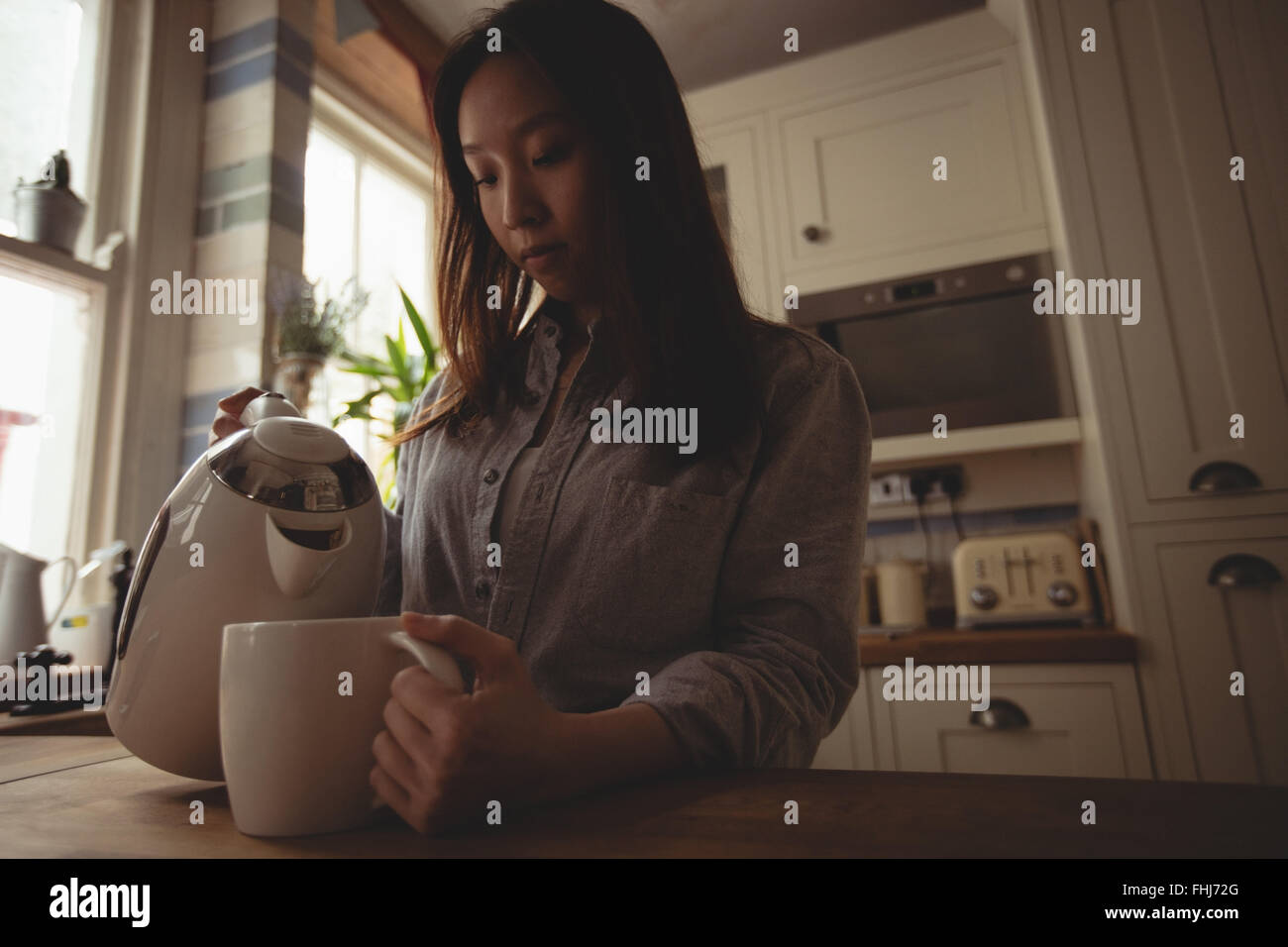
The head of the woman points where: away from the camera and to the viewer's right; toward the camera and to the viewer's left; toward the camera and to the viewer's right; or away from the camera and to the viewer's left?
toward the camera and to the viewer's left

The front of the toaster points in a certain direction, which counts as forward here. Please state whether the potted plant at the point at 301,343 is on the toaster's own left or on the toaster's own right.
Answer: on the toaster's own right

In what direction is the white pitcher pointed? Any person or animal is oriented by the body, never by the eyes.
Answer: to the viewer's left

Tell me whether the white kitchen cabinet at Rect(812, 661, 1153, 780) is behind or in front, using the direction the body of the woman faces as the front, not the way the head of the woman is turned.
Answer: behind

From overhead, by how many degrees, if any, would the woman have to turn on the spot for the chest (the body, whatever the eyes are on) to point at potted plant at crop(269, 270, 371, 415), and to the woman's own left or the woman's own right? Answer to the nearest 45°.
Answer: approximately 90° to the woman's own right

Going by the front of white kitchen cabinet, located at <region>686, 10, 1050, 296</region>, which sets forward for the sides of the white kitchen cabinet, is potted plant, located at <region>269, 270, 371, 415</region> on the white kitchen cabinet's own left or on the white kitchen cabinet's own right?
on the white kitchen cabinet's own right

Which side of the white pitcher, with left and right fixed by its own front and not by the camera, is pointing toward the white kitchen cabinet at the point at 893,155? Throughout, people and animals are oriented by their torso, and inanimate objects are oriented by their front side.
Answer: back

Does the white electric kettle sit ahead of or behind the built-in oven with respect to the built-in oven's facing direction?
ahead

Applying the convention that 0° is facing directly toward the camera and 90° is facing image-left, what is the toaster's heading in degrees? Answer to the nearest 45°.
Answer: approximately 0°
